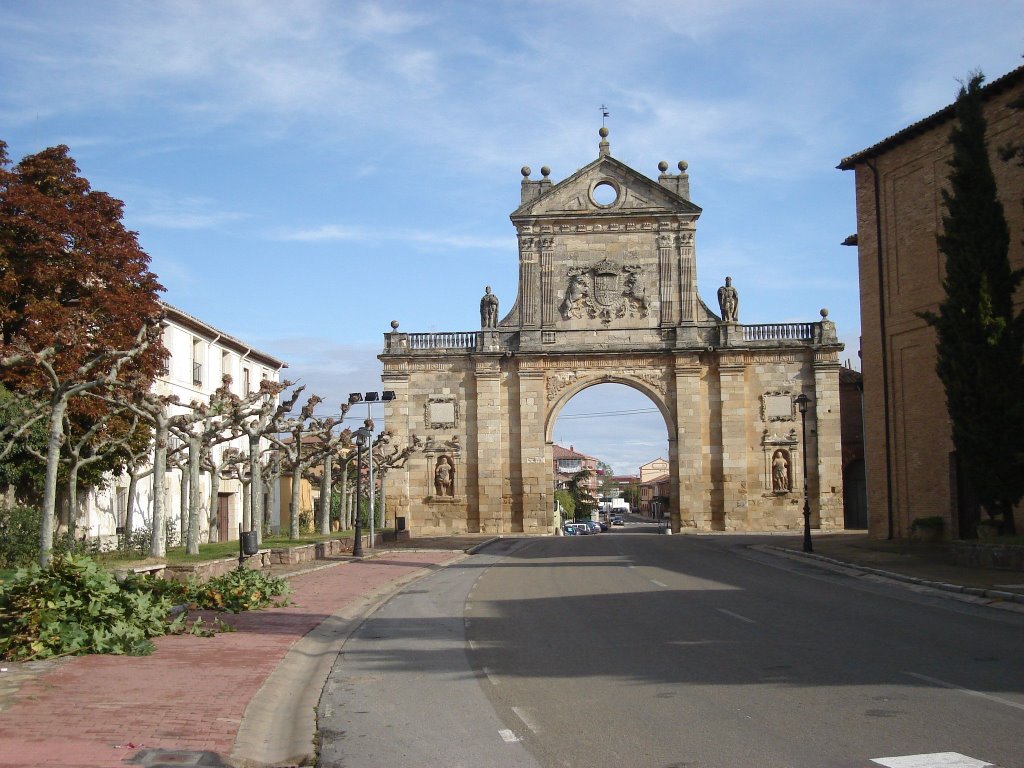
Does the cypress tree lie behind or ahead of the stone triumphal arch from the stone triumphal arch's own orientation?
ahead

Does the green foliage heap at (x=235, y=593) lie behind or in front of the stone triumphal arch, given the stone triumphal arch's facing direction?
in front

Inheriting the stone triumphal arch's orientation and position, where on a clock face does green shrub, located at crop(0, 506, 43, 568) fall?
The green shrub is roughly at 1 o'clock from the stone triumphal arch.

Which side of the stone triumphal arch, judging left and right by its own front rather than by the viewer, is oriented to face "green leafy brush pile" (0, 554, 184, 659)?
front

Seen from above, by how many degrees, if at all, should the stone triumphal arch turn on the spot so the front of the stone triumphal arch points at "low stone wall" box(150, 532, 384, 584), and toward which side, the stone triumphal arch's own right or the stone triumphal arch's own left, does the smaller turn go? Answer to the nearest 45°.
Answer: approximately 45° to the stone triumphal arch's own right

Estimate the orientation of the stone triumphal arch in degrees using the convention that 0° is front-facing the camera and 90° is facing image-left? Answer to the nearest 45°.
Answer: approximately 0°
